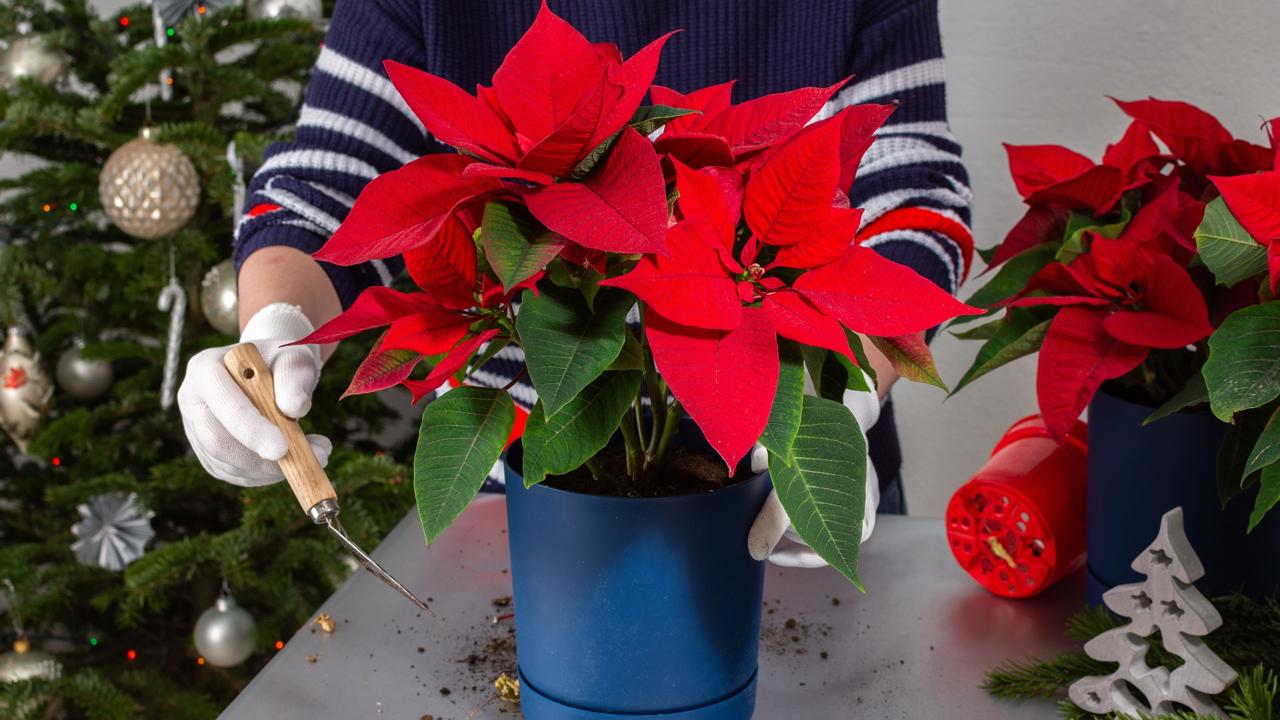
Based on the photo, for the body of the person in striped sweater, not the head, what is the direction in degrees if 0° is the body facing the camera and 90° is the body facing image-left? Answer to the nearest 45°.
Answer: approximately 0°

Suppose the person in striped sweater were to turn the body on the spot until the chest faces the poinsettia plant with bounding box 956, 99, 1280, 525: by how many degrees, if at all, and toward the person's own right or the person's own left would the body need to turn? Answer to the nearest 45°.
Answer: approximately 45° to the person's own left

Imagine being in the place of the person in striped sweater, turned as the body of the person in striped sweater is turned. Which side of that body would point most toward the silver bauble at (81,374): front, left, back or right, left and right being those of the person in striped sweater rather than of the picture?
right

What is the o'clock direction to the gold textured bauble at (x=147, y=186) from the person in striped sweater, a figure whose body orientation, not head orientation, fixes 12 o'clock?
The gold textured bauble is roughly at 4 o'clock from the person in striped sweater.

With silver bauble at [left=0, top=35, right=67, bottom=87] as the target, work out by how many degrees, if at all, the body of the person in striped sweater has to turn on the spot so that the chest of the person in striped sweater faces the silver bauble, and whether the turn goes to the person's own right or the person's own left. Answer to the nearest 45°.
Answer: approximately 135° to the person's own right

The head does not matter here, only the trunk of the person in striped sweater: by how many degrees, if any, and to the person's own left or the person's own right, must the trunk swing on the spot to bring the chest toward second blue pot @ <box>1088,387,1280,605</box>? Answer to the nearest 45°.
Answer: approximately 45° to the person's own left

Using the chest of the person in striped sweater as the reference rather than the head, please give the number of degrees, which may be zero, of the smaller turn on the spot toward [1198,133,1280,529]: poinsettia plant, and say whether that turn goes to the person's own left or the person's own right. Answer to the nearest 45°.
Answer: approximately 45° to the person's own left
